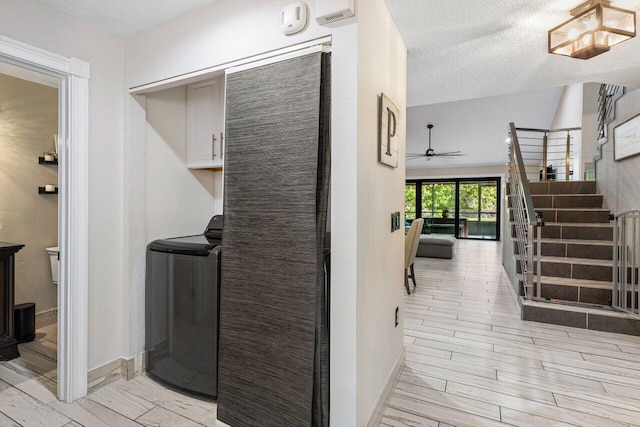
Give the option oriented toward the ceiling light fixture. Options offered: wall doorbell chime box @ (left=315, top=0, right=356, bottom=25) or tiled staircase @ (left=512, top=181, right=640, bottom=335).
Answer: the tiled staircase

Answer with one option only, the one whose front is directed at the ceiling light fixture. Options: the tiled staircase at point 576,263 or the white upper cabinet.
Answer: the tiled staircase

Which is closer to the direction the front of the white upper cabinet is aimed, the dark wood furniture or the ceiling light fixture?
the dark wood furniture

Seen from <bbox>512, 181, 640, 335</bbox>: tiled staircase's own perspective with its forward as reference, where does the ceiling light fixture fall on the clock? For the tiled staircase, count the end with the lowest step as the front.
The ceiling light fixture is roughly at 12 o'clock from the tiled staircase.

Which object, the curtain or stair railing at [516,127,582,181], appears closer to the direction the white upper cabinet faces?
the curtain

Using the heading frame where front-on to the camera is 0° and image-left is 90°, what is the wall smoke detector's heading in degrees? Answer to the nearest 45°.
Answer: approximately 45°

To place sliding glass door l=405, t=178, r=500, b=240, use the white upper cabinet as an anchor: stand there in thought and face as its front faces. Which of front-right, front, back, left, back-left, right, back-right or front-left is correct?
back

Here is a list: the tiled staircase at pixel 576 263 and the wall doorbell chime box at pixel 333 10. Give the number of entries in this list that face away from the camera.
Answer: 0
